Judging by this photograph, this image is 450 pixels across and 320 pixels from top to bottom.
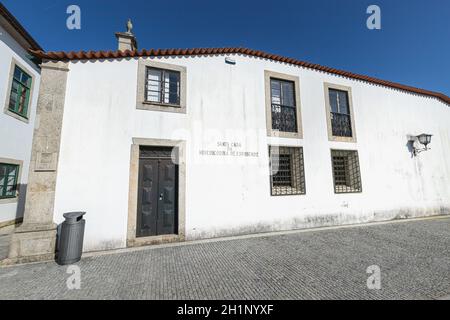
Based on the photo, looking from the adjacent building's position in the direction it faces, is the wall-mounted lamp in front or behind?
in front

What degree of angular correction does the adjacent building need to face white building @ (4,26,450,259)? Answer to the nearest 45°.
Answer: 0° — it already faces it

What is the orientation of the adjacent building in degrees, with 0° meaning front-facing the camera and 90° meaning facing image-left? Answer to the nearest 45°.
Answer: approximately 315°

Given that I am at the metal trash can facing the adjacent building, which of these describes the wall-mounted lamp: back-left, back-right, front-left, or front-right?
back-right

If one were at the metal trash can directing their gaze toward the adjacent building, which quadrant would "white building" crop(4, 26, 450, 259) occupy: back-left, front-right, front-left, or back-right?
back-right
